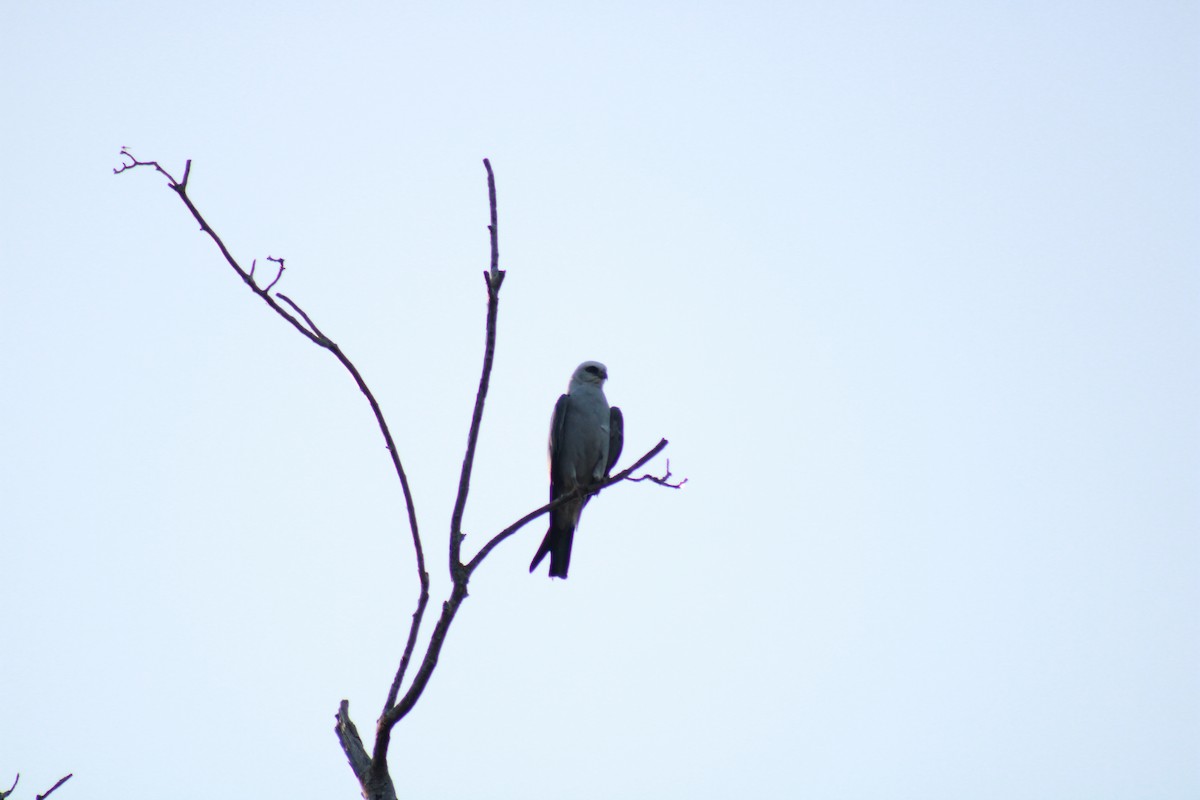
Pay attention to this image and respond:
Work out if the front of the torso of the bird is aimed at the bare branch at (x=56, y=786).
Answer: no

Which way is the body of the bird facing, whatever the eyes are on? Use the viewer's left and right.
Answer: facing the viewer and to the right of the viewer
